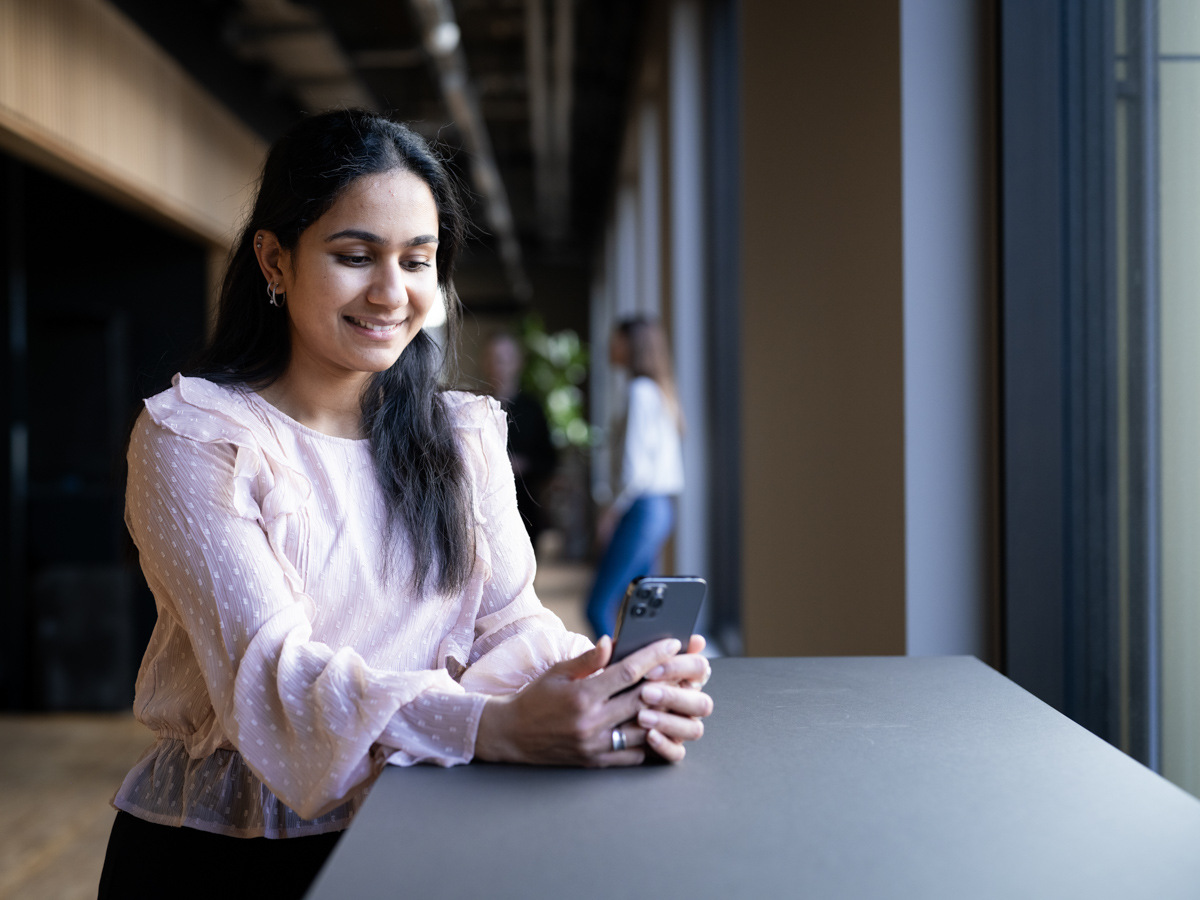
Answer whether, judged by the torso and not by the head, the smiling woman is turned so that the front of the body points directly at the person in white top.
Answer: no

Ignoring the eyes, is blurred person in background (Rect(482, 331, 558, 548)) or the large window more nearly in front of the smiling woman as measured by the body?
the large window

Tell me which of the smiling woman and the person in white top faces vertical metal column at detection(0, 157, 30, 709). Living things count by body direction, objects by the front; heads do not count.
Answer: the person in white top

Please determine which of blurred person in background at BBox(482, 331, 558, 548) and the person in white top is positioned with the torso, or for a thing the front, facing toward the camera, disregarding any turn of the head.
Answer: the blurred person in background

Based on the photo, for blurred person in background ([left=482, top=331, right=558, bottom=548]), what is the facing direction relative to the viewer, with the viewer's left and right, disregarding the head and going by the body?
facing the viewer

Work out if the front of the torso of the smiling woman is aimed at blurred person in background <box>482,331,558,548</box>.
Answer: no

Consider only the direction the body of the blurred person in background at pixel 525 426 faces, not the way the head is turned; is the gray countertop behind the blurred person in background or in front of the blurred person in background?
in front

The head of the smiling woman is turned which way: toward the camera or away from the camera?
toward the camera

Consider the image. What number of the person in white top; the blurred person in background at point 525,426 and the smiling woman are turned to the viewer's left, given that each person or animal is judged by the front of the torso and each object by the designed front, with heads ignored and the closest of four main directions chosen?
1

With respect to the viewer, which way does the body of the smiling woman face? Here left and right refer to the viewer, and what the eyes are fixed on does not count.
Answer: facing the viewer and to the right of the viewer

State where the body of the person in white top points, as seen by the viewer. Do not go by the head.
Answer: to the viewer's left
